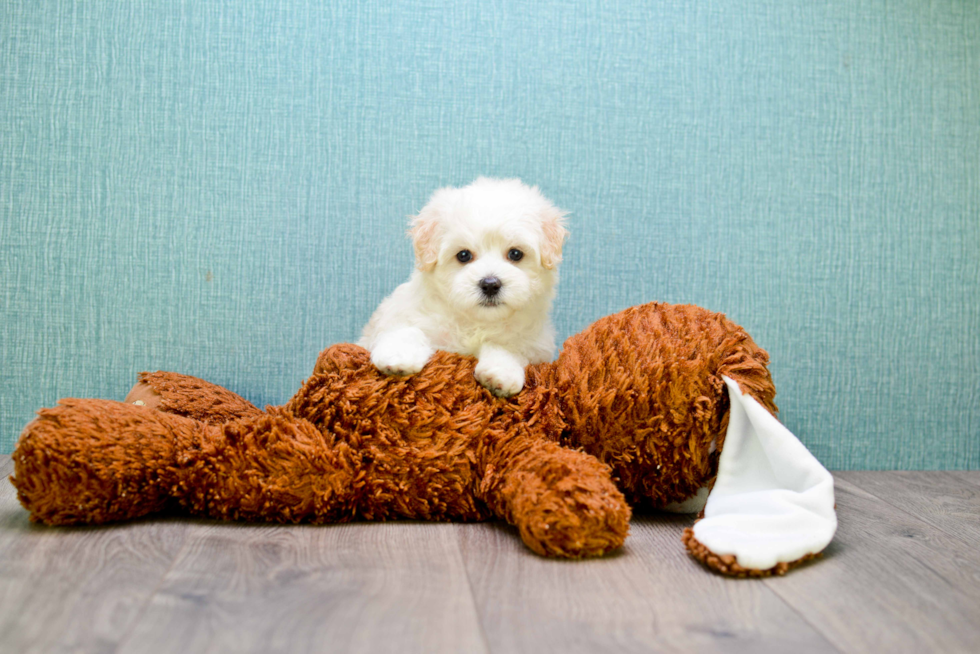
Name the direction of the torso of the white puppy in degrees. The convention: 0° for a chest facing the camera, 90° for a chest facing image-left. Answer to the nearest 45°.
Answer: approximately 0°
